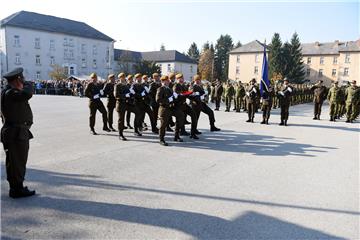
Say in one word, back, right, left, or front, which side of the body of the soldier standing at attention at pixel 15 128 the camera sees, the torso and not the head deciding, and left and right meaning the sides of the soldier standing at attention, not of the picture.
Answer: right

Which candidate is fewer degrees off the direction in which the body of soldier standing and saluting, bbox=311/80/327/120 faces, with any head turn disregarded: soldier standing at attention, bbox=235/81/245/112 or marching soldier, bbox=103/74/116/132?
the marching soldier

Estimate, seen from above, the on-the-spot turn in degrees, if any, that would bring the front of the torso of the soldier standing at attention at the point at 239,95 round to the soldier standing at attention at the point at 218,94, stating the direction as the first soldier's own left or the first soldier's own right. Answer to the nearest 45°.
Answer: approximately 45° to the first soldier's own right

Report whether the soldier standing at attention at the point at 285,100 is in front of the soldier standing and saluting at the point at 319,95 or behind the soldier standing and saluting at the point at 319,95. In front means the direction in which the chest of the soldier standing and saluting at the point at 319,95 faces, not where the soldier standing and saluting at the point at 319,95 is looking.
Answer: in front

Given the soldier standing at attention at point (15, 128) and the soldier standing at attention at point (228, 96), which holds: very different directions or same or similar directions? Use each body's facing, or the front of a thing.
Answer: very different directions

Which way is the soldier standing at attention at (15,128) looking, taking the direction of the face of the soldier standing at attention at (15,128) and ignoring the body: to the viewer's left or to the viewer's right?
to the viewer's right
